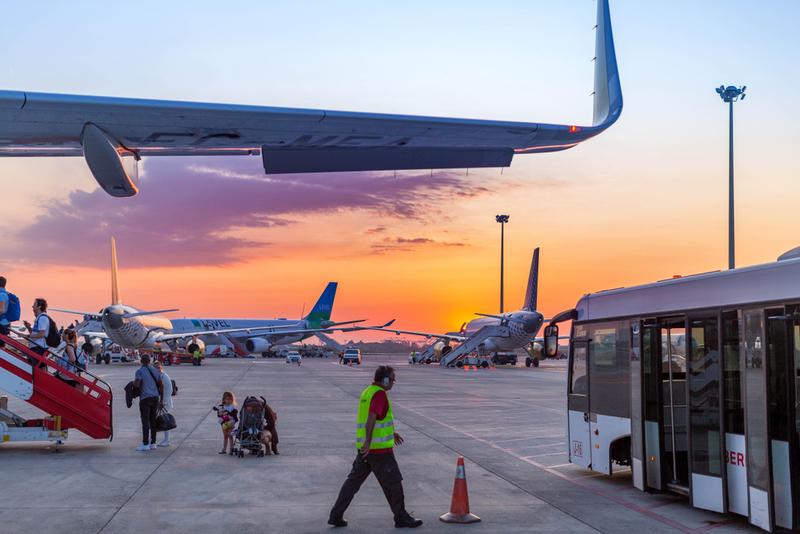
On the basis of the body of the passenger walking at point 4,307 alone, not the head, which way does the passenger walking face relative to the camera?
to the viewer's left

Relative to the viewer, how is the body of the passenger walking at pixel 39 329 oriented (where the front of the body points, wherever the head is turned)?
to the viewer's left

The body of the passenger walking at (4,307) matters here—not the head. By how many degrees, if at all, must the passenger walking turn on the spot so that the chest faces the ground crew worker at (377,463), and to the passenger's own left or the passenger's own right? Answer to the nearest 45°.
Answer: approximately 135° to the passenger's own left

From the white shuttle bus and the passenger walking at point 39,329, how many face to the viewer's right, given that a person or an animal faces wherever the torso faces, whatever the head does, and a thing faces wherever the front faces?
0

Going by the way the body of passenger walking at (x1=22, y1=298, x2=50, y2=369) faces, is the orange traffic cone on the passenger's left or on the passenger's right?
on the passenger's left

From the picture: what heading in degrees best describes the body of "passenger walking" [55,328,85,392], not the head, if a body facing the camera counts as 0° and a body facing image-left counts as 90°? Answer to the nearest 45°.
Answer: approximately 90°

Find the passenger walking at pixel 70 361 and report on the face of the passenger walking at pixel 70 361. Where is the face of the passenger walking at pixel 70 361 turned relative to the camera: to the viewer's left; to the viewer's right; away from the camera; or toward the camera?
to the viewer's left
